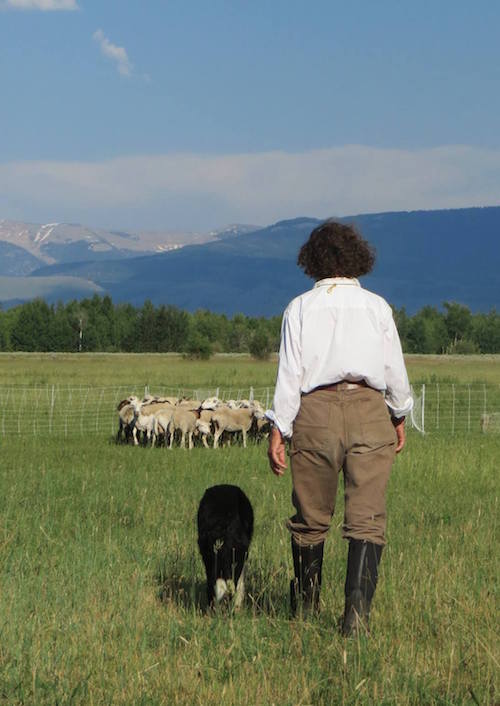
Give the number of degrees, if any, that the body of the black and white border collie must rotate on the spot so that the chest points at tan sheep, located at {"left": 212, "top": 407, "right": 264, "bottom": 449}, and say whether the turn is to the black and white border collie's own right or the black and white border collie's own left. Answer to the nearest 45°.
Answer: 0° — it already faces it

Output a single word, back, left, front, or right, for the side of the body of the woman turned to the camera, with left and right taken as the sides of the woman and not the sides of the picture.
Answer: back

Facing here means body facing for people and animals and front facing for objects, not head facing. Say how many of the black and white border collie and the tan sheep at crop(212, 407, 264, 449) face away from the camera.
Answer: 1

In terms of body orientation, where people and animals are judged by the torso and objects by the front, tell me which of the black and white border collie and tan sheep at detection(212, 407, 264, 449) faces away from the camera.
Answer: the black and white border collie

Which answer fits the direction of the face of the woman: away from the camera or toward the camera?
away from the camera

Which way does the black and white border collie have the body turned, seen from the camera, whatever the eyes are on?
away from the camera

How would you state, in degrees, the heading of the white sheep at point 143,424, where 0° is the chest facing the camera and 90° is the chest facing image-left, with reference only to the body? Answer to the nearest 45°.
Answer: approximately 45°
